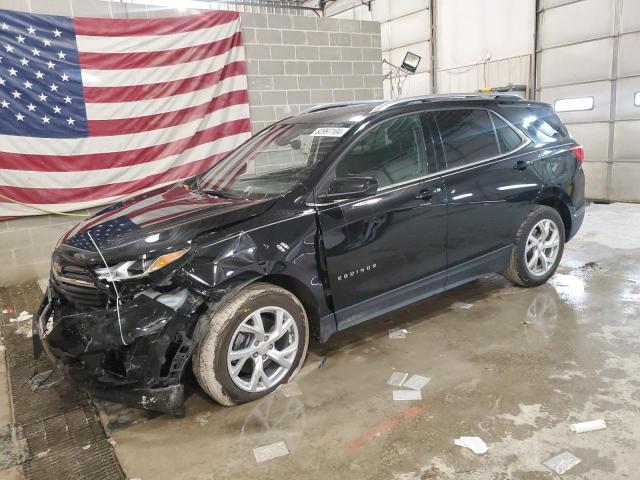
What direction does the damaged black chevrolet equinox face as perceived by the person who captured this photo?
facing the viewer and to the left of the viewer

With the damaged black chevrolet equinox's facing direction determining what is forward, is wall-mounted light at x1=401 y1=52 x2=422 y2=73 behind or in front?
behind

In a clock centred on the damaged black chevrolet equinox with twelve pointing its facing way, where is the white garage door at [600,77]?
The white garage door is roughly at 6 o'clock from the damaged black chevrolet equinox.

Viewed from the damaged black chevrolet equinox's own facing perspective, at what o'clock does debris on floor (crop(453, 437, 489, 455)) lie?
The debris on floor is roughly at 9 o'clock from the damaged black chevrolet equinox.

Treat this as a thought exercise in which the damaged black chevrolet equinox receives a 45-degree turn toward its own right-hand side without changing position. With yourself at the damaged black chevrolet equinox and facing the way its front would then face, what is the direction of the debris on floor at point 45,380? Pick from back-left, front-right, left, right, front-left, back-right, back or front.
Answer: front

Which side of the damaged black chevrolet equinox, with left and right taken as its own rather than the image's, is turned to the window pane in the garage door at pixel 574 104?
back

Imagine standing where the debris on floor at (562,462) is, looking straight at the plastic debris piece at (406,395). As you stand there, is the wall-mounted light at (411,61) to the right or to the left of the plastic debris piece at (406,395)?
right
